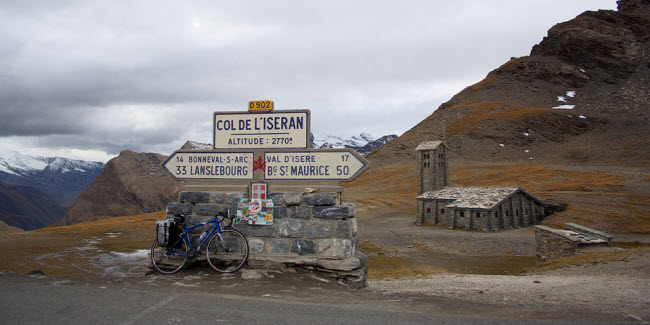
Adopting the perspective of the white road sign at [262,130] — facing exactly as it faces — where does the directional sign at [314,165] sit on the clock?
The directional sign is roughly at 10 o'clock from the white road sign.

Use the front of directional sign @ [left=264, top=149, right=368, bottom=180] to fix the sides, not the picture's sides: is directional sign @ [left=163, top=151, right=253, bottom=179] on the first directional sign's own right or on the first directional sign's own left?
on the first directional sign's own right

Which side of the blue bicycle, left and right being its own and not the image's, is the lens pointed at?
right

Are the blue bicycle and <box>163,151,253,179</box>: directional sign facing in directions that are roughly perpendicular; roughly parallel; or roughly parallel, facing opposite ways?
roughly perpendicular

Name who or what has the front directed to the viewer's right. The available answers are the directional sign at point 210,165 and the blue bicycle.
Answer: the blue bicycle

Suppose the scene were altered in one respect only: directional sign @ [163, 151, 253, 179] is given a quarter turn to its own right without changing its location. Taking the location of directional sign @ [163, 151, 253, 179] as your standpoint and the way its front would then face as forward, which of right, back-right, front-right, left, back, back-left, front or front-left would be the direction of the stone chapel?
back-right

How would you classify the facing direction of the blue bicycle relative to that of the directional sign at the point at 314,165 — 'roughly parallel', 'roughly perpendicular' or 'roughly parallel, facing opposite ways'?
roughly perpendicular

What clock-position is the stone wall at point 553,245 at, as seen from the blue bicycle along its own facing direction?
The stone wall is roughly at 11 o'clock from the blue bicycle.

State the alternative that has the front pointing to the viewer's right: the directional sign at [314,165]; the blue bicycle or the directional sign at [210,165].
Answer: the blue bicycle
